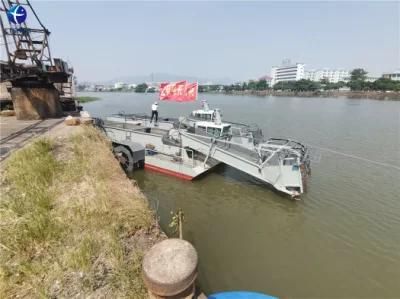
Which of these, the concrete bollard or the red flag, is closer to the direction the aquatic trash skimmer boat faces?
the concrete bollard

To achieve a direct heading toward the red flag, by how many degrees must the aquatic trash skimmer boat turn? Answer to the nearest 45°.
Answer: approximately 180°

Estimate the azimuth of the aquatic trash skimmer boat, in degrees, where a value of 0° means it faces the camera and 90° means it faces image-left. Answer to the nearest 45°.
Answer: approximately 315°

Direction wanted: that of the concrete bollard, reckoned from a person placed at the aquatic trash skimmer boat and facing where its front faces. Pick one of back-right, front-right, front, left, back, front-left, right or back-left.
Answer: front-right
